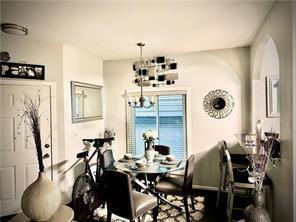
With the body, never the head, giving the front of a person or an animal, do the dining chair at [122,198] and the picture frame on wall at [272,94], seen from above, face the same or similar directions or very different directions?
very different directions

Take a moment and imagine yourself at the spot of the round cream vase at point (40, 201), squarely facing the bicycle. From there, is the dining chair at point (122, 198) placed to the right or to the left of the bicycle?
right

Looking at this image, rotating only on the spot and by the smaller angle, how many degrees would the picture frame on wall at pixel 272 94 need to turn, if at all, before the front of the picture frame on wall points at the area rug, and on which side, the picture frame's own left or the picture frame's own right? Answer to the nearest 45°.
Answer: approximately 45° to the picture frame's own right

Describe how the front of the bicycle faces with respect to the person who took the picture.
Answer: facing away from the viewer and to the right of the viewer

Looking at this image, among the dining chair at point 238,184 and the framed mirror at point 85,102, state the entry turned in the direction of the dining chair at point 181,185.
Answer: the framed mirror

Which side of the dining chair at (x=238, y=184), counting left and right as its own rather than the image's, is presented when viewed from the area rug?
back

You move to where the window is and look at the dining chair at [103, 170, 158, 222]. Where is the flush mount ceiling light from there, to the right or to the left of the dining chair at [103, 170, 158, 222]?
right

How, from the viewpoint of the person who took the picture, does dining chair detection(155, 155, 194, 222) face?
facing to the left of the viewer

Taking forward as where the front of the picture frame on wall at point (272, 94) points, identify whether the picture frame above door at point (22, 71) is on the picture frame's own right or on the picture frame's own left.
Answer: on the picture frame's own right
